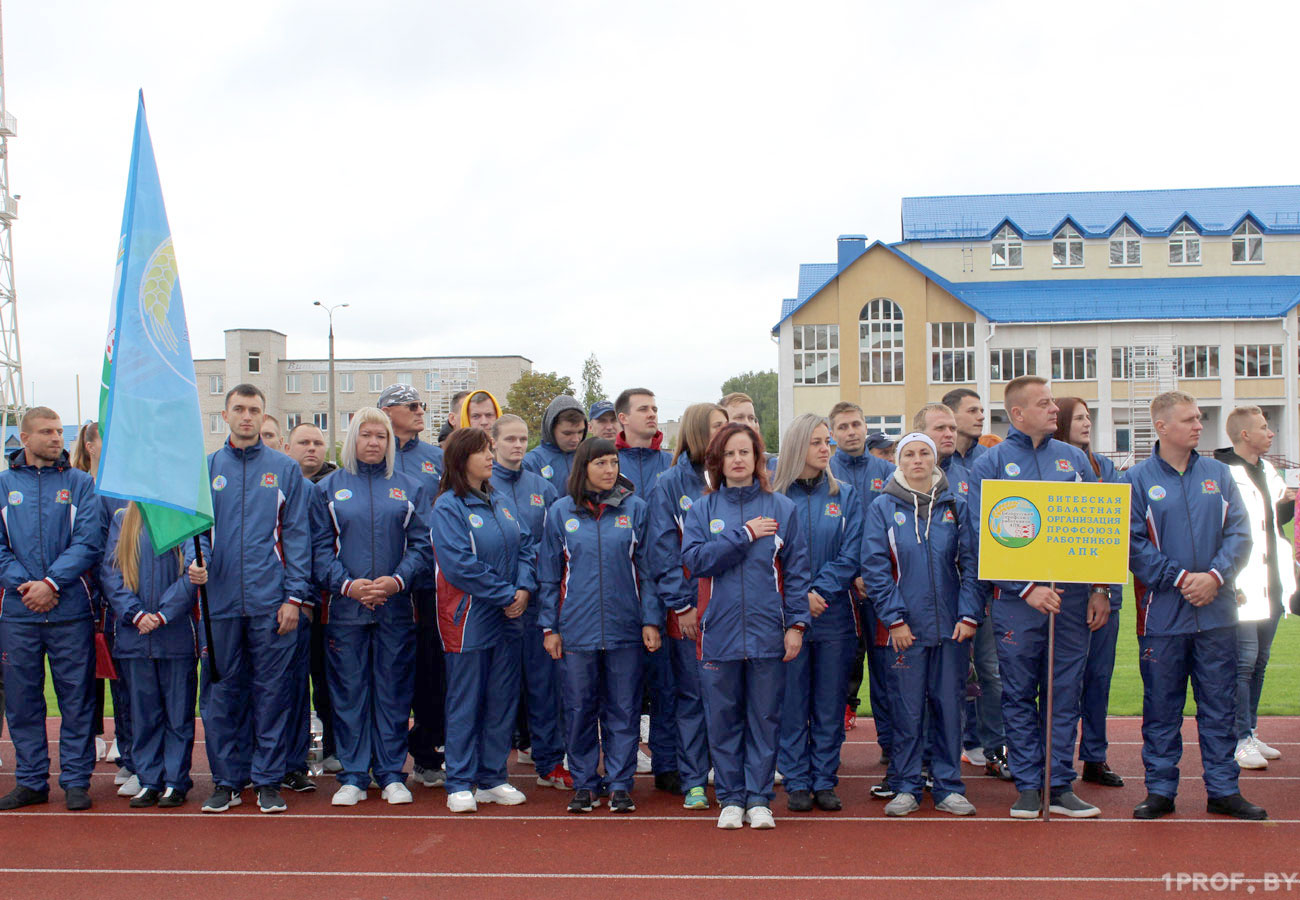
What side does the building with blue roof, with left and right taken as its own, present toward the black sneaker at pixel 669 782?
front

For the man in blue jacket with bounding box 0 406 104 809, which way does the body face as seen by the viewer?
toward the camera

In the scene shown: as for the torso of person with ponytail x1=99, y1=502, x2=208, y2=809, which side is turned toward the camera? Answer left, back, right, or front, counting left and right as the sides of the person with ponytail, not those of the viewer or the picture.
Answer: front

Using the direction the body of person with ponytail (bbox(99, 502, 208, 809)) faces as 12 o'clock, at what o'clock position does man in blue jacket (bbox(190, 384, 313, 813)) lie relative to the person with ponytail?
The man in blue jacket is roughly at 10 o'clock from the person with ponytail.

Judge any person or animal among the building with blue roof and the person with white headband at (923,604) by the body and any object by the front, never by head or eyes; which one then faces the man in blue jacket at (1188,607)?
the building with blue roof

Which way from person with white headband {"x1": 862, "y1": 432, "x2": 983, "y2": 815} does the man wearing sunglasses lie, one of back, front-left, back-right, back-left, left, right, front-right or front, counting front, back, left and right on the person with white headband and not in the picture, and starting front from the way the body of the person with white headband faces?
right

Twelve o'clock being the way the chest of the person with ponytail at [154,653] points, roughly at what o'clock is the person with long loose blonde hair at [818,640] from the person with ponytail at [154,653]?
the person with long loose blonde hair at [818,640] is roughly at 10 o'clock from the person with ponytail at [154,653].

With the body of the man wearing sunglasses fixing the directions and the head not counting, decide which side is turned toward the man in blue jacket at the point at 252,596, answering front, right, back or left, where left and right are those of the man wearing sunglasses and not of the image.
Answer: right

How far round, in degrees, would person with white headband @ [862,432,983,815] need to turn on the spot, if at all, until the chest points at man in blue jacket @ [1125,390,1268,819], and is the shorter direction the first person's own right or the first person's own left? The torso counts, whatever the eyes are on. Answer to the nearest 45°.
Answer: approximately 90° to the first person's own left

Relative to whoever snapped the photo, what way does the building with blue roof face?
facing the viewer

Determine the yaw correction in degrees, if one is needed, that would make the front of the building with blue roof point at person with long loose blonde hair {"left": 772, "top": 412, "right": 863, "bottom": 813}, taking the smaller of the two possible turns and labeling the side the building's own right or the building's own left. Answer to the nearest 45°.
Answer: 0° — it already faces them

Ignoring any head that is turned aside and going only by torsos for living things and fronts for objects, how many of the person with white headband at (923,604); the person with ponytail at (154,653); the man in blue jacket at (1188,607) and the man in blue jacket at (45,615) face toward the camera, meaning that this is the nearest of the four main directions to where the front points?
4

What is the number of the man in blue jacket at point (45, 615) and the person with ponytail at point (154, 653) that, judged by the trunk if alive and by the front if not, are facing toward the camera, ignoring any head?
2

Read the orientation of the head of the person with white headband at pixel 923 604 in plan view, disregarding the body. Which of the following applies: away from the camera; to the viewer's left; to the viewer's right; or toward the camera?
toward the camera

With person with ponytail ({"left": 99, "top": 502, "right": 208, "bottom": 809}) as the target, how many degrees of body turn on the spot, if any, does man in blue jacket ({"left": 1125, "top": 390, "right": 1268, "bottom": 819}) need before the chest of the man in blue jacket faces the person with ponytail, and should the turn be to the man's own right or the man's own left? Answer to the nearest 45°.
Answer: approximately 90° to the man's own right

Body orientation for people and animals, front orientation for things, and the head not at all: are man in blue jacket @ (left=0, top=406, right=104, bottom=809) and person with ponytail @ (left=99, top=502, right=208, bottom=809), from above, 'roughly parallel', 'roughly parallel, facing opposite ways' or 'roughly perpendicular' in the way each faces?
roughly parallel

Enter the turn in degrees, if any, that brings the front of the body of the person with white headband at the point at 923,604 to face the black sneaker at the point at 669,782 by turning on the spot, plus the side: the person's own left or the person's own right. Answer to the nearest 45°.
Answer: approximately 90° to the person's own right

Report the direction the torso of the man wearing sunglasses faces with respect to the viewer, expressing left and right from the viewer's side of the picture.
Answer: facing the viewer and to the right of the viewer

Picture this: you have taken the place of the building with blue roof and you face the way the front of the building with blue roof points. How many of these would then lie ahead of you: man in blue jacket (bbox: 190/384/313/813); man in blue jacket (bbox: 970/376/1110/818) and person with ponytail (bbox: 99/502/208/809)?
3
